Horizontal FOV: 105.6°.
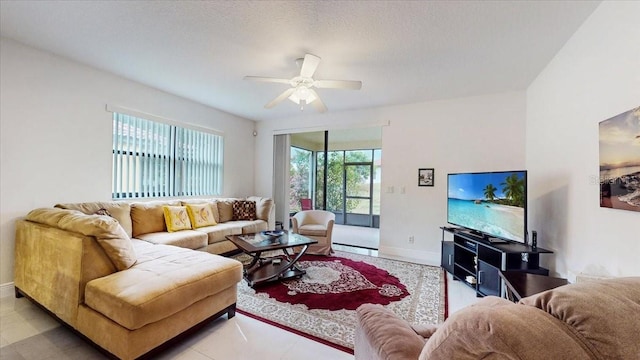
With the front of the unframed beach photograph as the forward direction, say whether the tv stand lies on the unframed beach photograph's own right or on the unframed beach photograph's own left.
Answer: on the unframed beach photograph's own right

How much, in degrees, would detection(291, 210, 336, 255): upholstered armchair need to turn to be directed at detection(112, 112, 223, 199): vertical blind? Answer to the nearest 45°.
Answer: approximately 90° to its right

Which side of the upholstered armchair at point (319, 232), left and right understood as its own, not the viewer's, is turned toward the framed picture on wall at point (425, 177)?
left

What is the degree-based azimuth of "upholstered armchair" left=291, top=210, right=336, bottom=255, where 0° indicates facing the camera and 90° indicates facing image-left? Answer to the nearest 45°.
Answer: approximately 0°

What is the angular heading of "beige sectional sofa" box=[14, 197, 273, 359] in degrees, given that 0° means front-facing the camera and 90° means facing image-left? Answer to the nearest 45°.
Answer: approximately 315°

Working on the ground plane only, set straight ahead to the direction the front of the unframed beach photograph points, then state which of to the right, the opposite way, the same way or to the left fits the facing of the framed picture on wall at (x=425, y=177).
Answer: to the left

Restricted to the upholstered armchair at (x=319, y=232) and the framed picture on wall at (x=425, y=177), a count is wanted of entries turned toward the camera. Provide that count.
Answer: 2

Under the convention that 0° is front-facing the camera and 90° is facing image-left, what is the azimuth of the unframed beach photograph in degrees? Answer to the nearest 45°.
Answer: approximately 45°

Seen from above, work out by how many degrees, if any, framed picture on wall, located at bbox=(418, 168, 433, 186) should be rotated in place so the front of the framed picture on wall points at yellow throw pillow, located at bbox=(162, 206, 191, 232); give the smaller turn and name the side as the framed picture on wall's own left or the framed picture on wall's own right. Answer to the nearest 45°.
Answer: approximately 45° to the framed picture on wall's own right

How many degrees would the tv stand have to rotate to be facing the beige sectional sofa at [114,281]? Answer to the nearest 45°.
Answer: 0° — it already faces it
